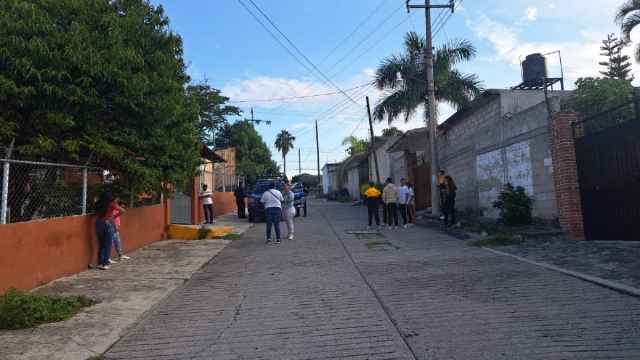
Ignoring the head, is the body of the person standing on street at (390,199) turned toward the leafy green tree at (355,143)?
yes

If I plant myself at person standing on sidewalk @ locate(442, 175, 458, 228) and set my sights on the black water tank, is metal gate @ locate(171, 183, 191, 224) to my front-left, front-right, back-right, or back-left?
back-left

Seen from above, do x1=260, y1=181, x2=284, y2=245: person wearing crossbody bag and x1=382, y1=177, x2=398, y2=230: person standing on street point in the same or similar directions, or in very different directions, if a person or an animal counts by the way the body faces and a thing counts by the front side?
same or similar directions

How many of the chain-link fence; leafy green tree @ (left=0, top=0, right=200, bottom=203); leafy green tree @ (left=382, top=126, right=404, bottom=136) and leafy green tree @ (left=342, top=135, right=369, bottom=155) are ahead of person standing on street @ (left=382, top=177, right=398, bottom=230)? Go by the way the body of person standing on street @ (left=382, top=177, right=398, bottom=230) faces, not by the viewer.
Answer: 2

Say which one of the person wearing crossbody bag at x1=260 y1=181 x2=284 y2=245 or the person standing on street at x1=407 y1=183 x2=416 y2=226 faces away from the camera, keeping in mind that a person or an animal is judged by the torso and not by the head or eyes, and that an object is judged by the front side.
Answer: the person wearing crossbody bag

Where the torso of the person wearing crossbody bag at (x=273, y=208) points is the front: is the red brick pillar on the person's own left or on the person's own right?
on the person's own right

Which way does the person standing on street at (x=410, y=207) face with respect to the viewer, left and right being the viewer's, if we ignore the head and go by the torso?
facing to the left of the viewer

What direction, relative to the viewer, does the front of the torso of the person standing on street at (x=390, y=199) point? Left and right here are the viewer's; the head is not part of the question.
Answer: facing away from the viewer

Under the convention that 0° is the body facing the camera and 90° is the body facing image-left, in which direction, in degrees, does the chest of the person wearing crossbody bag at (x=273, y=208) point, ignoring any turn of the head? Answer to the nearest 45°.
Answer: approximately 180°

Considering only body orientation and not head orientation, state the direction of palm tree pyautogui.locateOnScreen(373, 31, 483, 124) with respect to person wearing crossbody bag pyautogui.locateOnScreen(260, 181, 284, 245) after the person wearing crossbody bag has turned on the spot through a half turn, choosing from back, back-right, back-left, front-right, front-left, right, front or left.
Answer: back-left

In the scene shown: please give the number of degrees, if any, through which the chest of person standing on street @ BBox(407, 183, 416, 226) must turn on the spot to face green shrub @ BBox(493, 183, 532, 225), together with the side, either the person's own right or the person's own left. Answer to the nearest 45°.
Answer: approximately 135° to the person's own left
